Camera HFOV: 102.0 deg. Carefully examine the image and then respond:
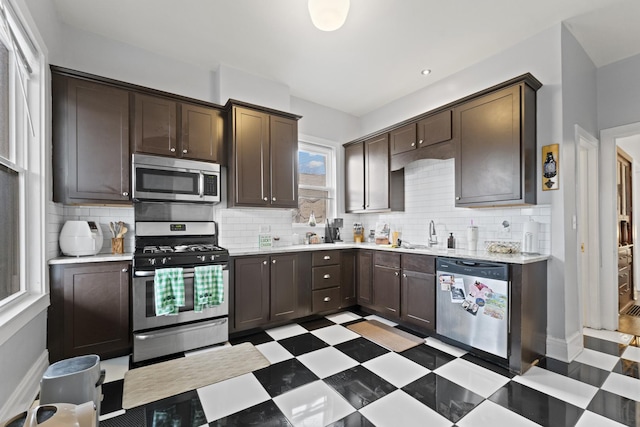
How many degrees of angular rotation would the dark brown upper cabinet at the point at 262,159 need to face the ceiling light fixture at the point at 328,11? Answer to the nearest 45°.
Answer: approximately 45° to its right

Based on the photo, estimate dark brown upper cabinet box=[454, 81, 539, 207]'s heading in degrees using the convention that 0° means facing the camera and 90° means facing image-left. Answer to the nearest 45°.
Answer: approximately 45°

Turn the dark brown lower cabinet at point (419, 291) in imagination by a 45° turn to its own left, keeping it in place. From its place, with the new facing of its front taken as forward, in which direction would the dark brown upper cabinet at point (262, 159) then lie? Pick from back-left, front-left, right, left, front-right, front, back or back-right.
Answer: right

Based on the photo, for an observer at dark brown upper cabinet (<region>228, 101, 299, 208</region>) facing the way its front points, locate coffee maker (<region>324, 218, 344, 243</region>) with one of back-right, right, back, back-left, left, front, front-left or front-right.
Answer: left

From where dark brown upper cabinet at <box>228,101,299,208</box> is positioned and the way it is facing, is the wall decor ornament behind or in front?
in front

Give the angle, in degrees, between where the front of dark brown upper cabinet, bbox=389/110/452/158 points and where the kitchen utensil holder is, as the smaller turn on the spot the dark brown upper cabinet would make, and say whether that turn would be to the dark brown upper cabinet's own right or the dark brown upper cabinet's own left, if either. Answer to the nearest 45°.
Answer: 0° — it already faces it

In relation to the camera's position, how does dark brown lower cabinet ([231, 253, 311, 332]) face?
facing the viewer and to the right of the viewer

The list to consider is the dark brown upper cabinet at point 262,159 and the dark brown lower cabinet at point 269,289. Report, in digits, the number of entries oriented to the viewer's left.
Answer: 0
